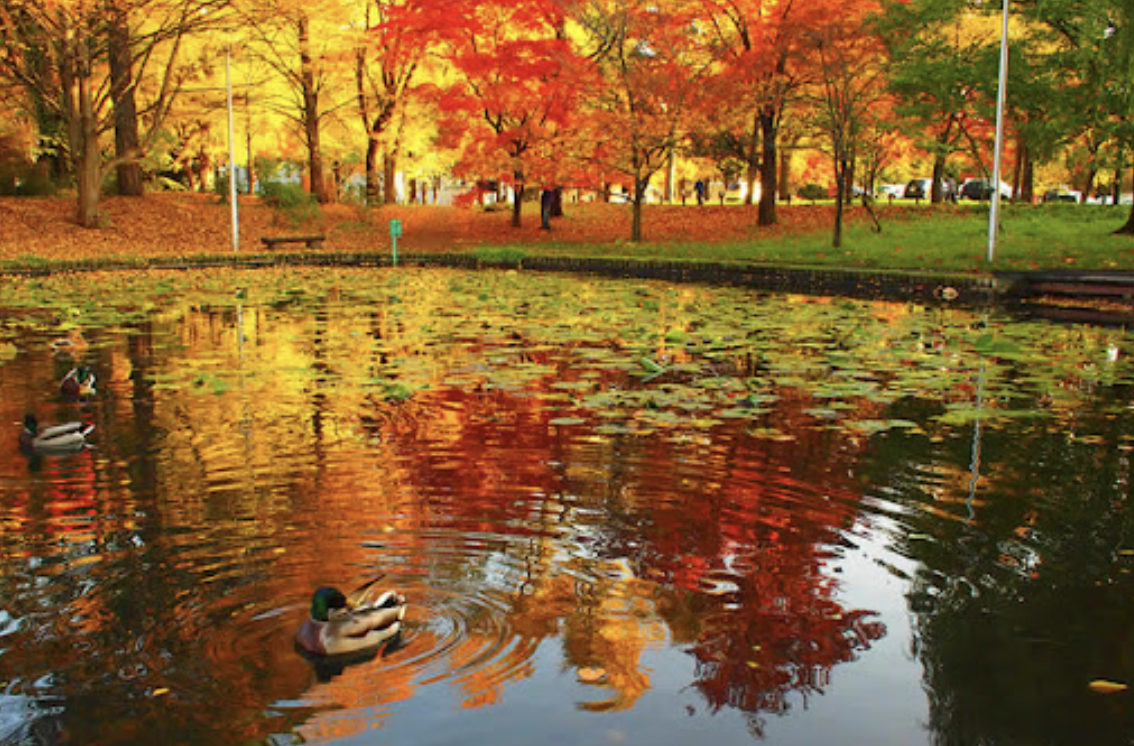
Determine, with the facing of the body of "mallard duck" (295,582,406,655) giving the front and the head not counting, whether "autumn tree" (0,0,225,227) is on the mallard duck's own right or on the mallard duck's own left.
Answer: on the mallard duck's own right

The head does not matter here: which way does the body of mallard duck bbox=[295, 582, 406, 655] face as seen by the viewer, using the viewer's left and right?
facing the viewer and to the left of the viewer

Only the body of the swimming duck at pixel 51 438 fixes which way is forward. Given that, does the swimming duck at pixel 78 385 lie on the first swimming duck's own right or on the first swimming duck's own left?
on the first swimming duck's own right

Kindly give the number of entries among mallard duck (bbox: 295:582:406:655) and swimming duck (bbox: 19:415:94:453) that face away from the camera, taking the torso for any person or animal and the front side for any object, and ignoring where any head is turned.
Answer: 0

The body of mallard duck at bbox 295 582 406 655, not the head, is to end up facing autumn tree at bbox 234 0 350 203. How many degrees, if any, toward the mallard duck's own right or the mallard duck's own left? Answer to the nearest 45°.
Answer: approximately 135° to the mallard duck's own right

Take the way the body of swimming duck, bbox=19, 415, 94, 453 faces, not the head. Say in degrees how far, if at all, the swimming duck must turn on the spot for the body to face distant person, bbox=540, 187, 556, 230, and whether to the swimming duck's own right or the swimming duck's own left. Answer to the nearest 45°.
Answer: approximately 135° to the swimming duck's own right

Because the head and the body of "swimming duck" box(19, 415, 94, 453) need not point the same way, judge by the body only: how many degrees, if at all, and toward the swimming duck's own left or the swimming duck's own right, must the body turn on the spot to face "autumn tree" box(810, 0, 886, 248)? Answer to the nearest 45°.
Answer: approximately 135° to the swimming duck's own right

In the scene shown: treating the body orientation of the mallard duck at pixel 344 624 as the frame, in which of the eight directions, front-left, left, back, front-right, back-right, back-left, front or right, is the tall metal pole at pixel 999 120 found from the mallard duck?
back

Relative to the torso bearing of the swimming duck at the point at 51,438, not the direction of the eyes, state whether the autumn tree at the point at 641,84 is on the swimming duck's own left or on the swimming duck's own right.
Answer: on the swimming duck's own right

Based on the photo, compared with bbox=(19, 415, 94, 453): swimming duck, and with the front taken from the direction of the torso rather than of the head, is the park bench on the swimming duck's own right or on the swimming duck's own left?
on the swimming duck's own right

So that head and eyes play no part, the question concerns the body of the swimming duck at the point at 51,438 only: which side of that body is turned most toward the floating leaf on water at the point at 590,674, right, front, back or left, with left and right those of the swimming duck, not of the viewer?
left

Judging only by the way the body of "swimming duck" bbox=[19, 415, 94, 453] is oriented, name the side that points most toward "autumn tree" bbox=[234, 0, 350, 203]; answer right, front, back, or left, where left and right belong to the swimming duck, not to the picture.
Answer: right

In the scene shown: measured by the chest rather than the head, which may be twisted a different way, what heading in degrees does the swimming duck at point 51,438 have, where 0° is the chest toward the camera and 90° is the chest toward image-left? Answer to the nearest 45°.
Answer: approximately 90°

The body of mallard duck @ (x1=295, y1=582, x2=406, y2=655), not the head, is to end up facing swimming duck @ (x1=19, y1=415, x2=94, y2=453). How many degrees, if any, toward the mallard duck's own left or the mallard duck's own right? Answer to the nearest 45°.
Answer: approximately 90° to the mallard duck's own right
